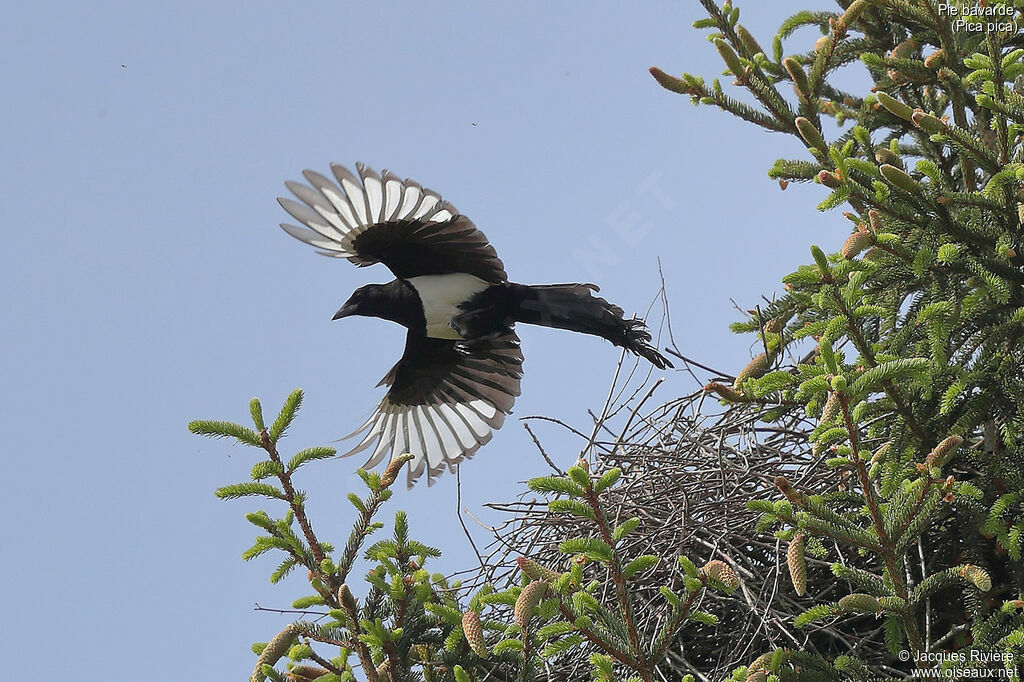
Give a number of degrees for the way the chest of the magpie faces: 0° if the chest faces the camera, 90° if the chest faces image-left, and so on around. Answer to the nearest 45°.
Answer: approximately 90°
